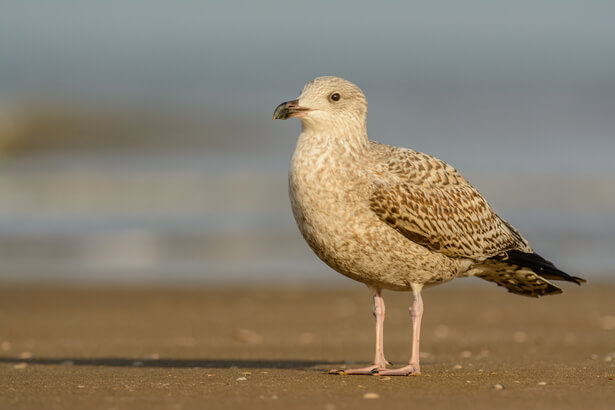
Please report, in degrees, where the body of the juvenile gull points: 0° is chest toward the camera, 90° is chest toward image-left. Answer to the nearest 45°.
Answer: approximately 90°
